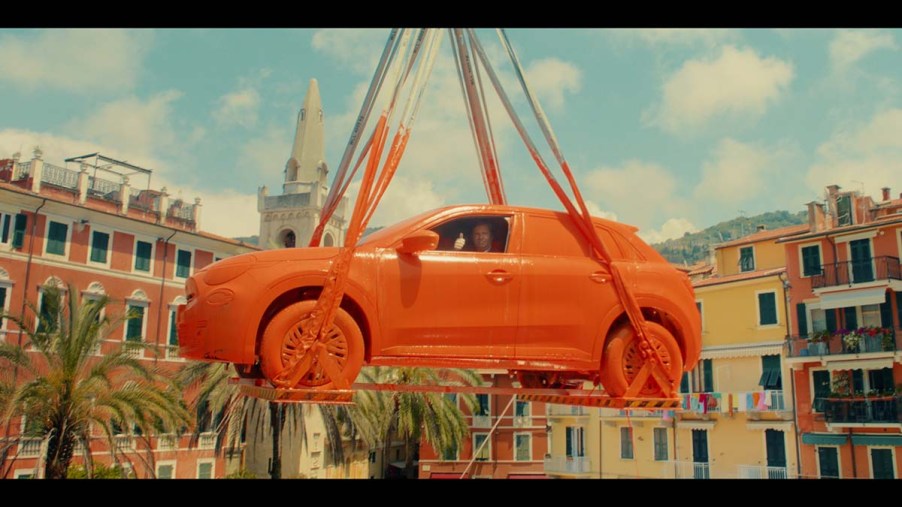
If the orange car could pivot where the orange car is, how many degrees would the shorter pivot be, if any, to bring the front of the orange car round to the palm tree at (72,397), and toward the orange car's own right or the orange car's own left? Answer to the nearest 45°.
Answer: approximately 45° to the orange car's own right

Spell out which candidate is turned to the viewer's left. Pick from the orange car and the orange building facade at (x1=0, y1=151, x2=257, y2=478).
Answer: the orange car

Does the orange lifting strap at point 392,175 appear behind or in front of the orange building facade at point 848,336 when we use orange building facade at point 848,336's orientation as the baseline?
in front

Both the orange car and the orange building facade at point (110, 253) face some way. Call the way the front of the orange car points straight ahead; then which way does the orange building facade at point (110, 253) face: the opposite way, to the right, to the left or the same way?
the opposite way

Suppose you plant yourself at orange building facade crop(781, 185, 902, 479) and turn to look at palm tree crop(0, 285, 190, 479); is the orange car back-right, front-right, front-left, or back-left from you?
front-left

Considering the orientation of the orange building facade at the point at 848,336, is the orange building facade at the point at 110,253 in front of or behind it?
in front

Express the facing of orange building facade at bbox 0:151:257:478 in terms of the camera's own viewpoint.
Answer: facing the viewer and to the right of the viewer

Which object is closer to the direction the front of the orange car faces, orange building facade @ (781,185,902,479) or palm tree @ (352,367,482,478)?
the palm tree

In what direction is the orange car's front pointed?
to the viewer's left

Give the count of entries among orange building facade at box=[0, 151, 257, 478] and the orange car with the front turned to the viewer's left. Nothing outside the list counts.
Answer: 1

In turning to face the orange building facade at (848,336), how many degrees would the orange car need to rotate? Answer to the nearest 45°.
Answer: approximately 135° to its right

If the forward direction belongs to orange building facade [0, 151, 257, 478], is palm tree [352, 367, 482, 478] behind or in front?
in front
